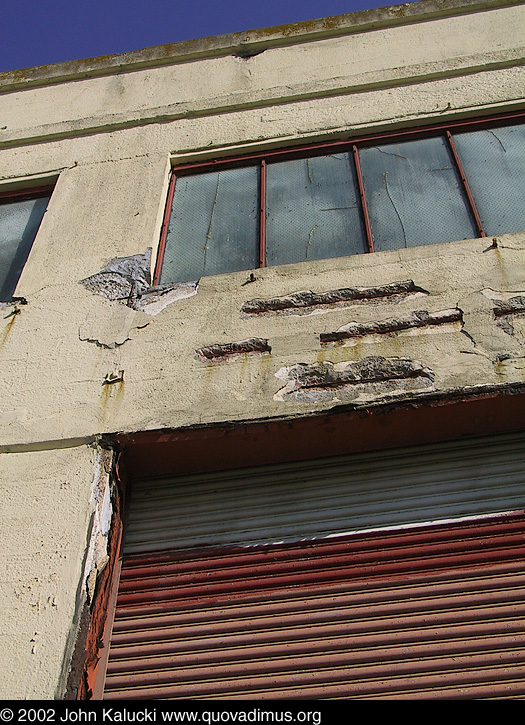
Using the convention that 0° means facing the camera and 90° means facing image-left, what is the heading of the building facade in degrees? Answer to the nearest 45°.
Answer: approximately 0°
